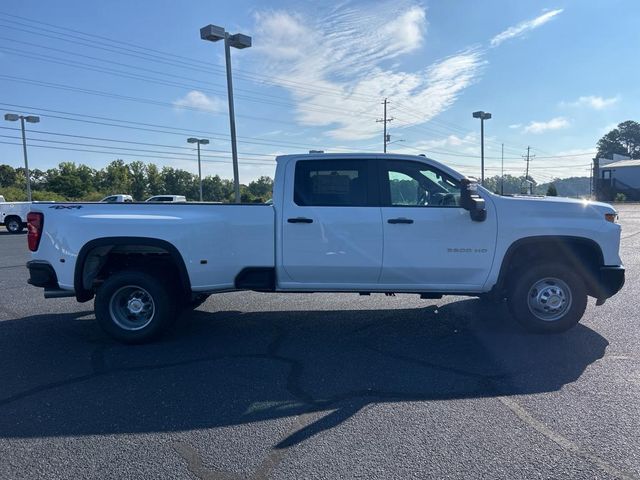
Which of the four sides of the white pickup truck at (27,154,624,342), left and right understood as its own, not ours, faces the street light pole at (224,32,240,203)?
left

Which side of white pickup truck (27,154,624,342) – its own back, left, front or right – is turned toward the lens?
right

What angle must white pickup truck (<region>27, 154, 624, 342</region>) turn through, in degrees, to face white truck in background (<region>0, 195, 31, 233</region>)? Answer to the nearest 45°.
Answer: approximately 135° to its left

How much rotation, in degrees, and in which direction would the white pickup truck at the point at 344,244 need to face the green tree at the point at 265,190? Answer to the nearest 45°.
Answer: approximately 90° to its left
